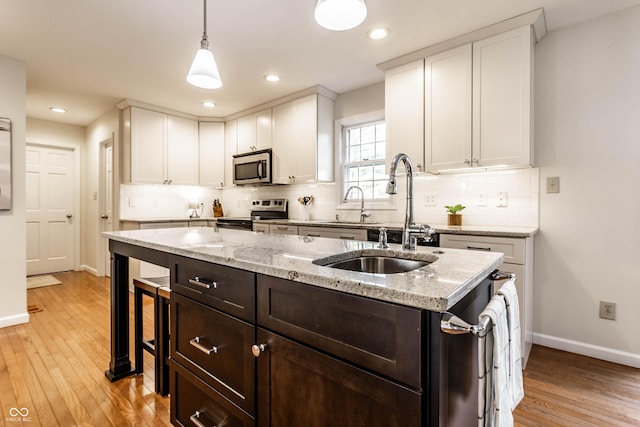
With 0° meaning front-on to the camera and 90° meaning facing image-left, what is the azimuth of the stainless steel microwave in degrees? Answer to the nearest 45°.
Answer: approximately 45°

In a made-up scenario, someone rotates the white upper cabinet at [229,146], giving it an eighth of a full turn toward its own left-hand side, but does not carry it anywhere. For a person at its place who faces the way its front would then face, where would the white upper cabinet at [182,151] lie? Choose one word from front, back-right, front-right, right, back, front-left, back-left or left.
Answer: right

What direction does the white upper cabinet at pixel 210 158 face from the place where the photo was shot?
facing the viewer

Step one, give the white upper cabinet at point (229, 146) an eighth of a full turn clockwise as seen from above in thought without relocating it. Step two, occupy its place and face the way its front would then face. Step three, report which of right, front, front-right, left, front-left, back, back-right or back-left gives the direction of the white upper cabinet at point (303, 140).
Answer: back-left

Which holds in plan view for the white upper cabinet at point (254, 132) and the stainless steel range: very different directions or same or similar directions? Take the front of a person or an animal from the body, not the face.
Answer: same or similar directions

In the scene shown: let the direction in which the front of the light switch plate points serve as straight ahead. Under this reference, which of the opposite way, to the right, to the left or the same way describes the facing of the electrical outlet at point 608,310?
the same way

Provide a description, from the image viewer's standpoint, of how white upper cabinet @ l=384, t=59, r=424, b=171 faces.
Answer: facing the viewer and to the left of the viewer

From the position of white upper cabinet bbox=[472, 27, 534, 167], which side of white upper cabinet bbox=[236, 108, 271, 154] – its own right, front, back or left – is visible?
left
